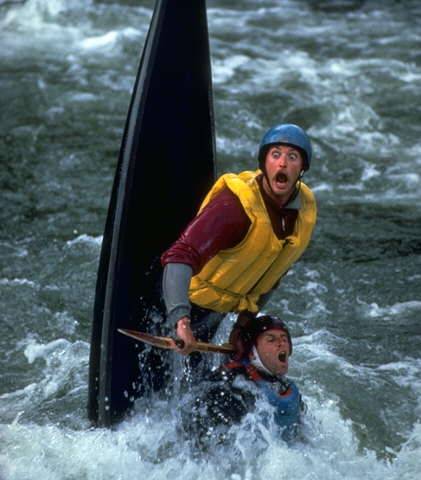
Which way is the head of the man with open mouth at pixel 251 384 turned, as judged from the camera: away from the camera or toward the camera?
toward the camera

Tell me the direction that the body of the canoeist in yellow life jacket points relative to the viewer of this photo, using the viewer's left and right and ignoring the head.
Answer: facing the viewer and to the right of the viewer

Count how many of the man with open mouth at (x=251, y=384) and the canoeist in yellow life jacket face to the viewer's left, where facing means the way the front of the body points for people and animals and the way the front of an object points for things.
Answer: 0

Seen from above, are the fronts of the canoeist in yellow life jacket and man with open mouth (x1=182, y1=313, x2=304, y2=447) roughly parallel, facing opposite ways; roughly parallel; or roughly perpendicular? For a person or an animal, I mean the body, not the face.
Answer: roughly parallel
